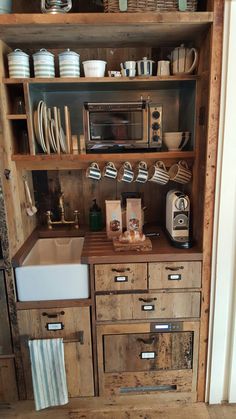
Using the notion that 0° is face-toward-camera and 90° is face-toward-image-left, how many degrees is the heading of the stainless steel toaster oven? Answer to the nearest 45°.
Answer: approximately 0°

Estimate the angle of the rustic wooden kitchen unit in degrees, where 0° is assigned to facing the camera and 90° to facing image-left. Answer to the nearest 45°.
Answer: approximately 0°

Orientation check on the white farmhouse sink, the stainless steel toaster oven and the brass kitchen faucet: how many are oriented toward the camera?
3

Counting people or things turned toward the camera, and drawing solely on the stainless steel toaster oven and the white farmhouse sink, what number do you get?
2
